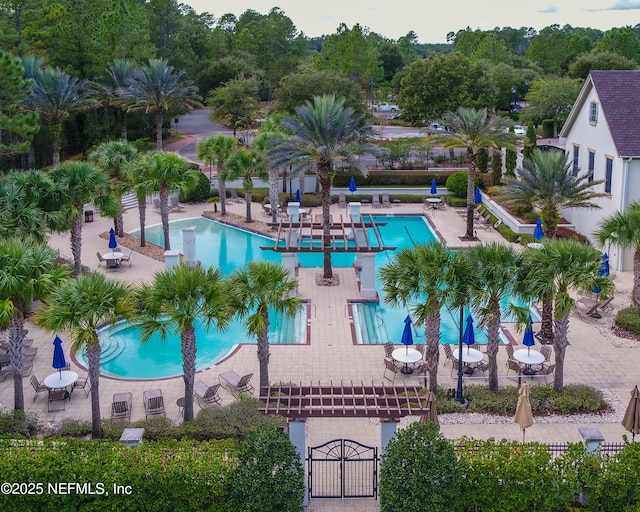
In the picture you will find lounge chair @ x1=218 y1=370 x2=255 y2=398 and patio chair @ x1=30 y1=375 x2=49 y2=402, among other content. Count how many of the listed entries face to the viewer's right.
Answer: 1

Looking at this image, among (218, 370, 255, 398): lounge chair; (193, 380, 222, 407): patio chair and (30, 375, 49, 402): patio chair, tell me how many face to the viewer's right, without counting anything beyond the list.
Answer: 1

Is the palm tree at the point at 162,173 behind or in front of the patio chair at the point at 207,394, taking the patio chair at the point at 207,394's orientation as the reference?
in front

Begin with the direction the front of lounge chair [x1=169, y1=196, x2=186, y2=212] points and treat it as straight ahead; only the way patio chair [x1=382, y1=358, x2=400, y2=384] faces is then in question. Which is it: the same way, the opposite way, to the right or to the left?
to the left

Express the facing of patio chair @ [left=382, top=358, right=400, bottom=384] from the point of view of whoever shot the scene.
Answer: facing away from the viewer and to the right of the viewer

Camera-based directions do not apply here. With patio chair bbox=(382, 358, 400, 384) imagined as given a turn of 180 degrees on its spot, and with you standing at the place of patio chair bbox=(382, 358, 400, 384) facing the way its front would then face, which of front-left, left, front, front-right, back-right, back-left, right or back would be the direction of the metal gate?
front-left

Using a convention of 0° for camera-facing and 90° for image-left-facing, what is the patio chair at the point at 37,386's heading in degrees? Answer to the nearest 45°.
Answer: approximately 270°

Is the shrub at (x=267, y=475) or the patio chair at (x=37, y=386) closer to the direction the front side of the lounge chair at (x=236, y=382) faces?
the patio chair

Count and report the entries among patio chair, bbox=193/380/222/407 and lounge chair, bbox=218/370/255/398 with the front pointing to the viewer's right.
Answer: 0

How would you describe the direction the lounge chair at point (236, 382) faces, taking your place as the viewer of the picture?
facing away from the viewer and to the left of the viewer
